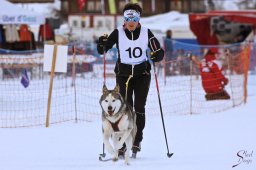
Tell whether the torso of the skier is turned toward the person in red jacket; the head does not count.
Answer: no

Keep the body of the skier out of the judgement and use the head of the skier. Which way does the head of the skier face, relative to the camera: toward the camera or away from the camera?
toward the camera

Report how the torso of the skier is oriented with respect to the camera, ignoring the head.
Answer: toward the camera

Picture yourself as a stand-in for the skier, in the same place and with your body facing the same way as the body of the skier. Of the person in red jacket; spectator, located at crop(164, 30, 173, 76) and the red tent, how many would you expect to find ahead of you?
0

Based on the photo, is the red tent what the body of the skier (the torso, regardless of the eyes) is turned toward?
no

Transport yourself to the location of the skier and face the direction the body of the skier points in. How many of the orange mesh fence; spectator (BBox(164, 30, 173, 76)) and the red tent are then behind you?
3

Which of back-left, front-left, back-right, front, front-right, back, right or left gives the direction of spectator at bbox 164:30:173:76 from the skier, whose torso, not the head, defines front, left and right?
back

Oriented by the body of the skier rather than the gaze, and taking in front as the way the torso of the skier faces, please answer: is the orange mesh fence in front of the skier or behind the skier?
behind
